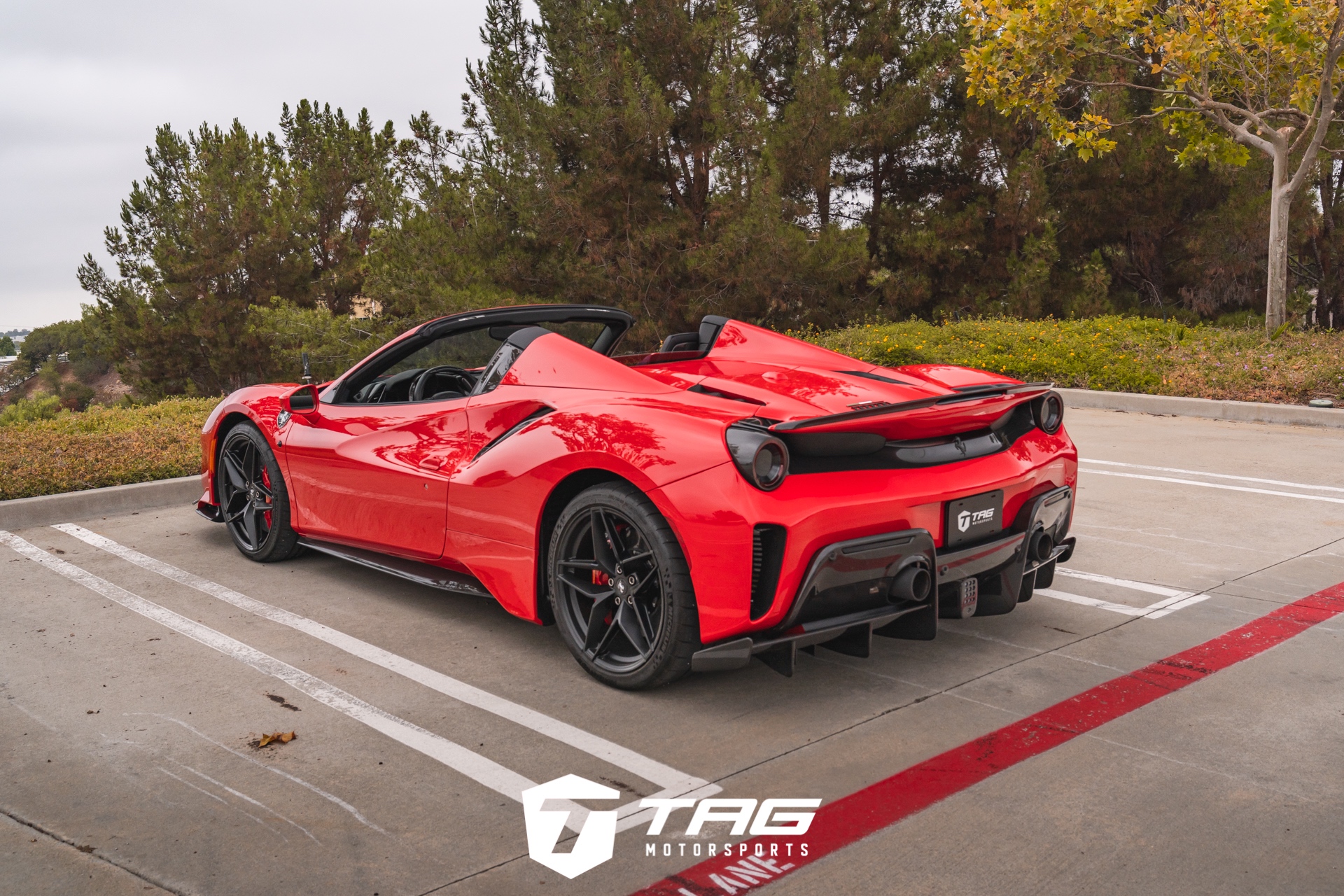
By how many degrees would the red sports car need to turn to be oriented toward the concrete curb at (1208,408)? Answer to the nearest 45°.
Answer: approximately 90° to its right

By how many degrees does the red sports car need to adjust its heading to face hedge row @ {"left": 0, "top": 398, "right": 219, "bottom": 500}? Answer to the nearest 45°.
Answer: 0° — it already faces it

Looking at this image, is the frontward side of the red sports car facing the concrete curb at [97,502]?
yes

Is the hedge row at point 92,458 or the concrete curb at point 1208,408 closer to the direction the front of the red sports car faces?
the hedge row

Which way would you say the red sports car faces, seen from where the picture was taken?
facing away from the viewer and to the left of the viewer

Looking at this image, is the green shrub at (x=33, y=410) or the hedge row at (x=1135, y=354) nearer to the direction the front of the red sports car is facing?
the green shrub

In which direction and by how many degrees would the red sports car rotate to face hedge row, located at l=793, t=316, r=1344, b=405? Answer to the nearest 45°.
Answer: approximately 90° to its right

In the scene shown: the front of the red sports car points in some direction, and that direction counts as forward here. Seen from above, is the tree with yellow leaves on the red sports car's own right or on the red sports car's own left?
on the red sports car's own right
